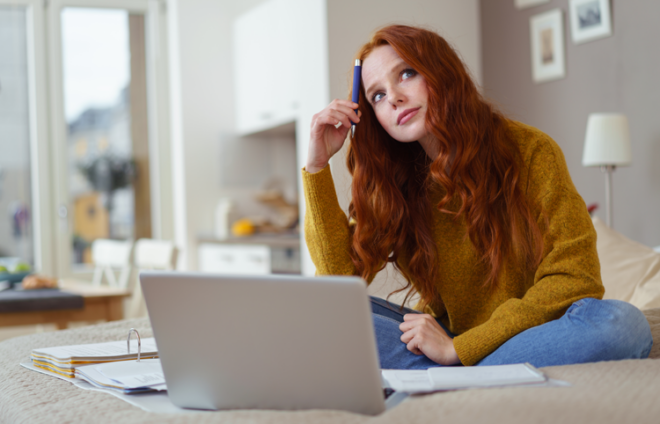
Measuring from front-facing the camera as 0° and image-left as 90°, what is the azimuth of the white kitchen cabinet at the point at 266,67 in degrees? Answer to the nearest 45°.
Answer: approximately 45°

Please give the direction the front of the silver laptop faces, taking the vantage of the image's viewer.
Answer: facing away from the viewer

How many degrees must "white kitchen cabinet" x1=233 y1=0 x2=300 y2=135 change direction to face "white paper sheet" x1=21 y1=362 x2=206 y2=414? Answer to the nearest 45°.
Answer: approximately 45° to its left

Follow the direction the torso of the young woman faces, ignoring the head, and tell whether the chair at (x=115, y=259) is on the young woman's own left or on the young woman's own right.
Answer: on the young woman's own right

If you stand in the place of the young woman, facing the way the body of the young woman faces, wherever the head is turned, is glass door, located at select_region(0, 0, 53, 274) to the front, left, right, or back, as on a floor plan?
right

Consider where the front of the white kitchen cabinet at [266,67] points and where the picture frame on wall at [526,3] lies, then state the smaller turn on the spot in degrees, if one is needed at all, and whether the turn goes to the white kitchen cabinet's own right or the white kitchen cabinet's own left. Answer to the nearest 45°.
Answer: approximately 90° to the white kitchen cabinet's own left

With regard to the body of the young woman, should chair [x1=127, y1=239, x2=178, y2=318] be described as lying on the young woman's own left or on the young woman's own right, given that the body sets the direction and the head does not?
on the young woman's own right

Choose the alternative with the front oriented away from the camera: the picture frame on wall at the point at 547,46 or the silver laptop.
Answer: the silver laptop

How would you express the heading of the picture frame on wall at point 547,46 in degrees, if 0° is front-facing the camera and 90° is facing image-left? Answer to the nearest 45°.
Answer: approximately 45°
